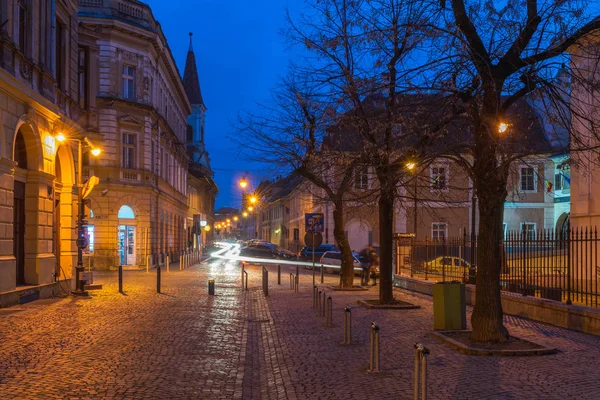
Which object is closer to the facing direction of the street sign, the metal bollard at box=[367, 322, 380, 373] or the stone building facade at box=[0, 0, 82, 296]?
the metal bollard

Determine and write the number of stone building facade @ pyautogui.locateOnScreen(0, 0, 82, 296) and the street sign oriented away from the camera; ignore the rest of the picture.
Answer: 0

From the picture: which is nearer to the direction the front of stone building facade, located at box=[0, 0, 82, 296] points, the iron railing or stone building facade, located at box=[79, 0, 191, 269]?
the iron railing

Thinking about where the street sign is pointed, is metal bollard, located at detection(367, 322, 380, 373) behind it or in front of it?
in front

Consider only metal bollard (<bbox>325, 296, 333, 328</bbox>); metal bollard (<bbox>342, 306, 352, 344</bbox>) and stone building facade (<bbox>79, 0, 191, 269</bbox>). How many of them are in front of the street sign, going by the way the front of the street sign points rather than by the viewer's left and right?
2

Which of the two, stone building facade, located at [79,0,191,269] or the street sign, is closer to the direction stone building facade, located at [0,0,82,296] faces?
the street sign

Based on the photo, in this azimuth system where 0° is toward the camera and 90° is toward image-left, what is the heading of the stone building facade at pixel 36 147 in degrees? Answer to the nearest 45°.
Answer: approximately 315°

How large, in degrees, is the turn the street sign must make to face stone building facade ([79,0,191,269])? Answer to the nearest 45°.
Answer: approximately 135° to its right

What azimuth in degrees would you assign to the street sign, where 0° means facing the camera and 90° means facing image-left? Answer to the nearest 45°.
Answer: approximately 0°

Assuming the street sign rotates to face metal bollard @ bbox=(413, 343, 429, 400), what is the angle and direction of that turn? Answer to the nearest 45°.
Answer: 0° — it already faces it

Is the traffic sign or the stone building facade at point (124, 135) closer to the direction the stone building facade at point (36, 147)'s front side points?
the traffic sign

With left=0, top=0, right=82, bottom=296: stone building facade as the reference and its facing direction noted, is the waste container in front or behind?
in front

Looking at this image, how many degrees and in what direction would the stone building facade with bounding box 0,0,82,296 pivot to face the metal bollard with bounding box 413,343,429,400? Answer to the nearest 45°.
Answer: approximately 45° to its right

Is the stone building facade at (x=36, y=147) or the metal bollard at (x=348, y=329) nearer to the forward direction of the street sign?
the metal bollard
